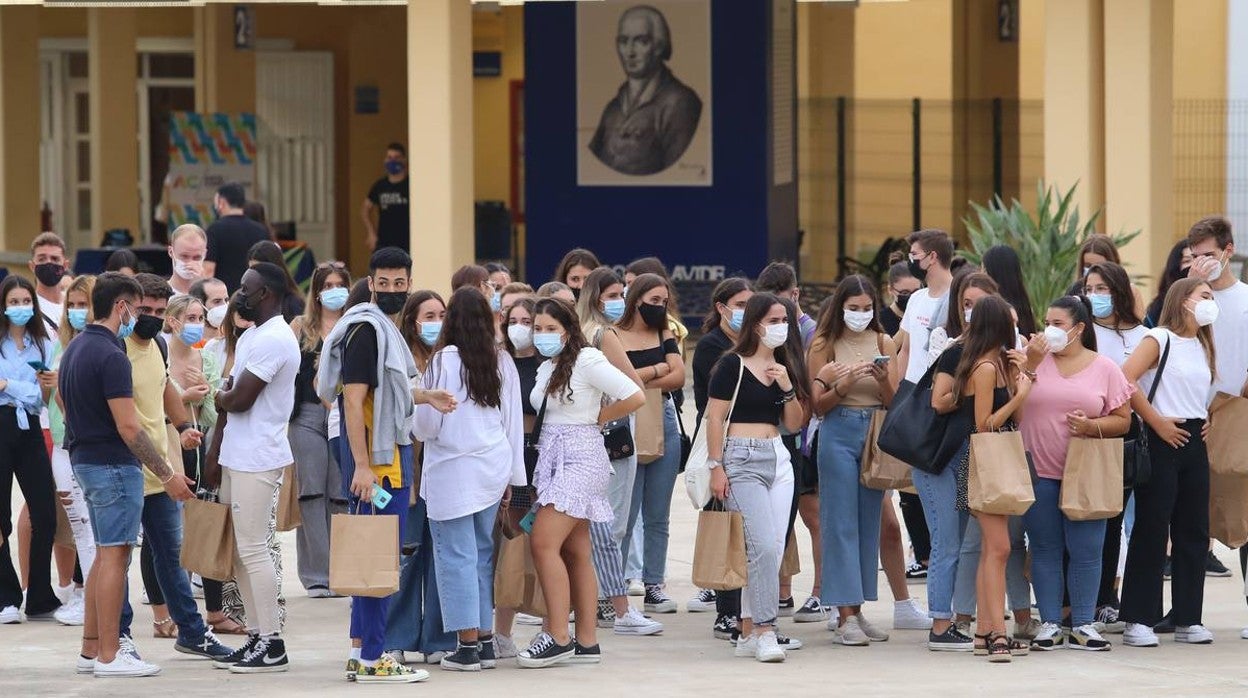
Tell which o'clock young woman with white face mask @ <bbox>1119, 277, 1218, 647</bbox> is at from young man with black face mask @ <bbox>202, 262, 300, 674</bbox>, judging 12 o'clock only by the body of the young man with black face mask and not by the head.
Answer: The young woman with white face mask is roughly at 6 o'clock from the young man with black face mask.

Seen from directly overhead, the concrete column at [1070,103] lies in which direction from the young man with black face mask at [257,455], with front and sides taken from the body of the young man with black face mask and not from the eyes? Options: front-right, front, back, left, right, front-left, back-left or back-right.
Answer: back-right

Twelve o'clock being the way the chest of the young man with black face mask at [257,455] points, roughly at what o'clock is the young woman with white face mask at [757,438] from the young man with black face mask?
The young woman with white face mask is roughly at 6 o'clock from the young man with black face mask.

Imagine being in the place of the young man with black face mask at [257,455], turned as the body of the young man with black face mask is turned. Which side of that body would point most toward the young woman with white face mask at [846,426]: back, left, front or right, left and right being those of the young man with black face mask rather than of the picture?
back

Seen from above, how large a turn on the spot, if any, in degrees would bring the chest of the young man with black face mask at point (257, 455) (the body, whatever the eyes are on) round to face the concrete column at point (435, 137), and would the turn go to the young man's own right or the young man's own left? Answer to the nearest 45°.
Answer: approximately 90° to the young man's own right

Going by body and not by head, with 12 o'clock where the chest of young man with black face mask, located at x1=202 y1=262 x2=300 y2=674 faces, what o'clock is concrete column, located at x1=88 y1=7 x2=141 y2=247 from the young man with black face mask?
The concrete column is roughly at 3 o'clock from the young man with black face mask.

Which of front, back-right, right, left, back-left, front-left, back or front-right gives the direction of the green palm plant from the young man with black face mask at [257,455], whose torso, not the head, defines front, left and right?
back-right

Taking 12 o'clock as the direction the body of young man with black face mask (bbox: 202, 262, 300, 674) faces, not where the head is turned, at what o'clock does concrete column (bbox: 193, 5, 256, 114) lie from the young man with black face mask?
The concrete column is roughly at 3 o'clock from the young man with black face mask.

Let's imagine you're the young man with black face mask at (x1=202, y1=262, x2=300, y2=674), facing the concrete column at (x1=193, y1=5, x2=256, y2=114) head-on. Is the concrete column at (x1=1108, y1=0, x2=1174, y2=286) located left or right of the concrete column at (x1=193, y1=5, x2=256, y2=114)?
right

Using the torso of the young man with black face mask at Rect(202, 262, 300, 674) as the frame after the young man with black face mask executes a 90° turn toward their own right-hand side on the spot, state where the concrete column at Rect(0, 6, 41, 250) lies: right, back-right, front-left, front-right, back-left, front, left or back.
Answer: front

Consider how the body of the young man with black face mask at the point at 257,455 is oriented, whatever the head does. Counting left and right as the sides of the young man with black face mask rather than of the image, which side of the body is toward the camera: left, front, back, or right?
left
